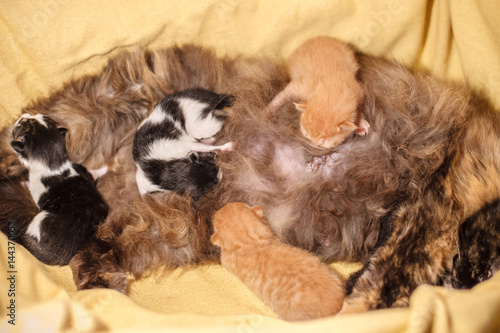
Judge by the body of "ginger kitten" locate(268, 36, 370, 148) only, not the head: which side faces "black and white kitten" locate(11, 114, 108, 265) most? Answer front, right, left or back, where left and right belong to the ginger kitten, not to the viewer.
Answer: right

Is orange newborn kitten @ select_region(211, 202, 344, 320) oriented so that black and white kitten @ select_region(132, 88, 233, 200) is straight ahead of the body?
yes

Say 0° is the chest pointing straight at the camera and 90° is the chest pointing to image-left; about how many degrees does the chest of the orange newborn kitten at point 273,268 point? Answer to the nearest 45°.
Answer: approximately 135°

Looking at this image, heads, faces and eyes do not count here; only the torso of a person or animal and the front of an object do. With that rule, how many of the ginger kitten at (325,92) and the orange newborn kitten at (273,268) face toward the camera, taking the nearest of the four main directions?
1

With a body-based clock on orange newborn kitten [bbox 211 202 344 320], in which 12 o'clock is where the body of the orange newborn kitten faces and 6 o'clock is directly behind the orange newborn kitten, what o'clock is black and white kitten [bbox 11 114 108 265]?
The black and white kitten is roughly at 11 o'clock from the orange newborn kitten.
